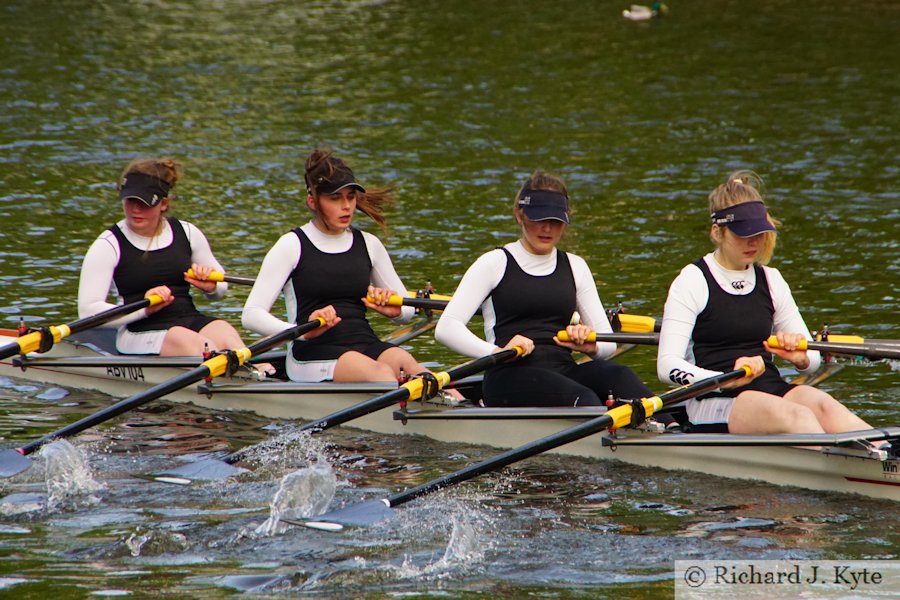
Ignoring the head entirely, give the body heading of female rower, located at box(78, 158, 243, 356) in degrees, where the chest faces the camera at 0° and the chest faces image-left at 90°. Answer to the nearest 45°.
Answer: approximately 315°

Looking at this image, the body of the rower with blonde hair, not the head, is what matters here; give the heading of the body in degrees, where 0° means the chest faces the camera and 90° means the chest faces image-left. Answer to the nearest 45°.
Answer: approximately 315°

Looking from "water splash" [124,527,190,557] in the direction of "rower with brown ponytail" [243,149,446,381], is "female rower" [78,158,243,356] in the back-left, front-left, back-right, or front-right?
front-left

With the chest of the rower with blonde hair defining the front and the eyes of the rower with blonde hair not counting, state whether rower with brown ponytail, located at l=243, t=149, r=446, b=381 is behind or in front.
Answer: behind

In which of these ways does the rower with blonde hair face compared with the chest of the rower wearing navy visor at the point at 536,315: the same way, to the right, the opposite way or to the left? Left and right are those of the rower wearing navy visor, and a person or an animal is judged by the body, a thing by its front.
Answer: the same way

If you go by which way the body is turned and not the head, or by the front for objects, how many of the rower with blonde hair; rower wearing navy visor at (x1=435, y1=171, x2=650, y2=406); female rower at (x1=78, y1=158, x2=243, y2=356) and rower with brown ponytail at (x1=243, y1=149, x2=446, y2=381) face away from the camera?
0

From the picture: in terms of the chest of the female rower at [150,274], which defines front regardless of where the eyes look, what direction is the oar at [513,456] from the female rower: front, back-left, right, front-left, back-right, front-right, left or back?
front

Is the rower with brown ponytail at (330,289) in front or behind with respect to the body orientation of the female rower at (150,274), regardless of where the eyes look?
in front

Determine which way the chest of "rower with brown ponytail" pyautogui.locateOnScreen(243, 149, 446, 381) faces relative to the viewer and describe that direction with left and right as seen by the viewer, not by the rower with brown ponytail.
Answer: facing the viewer and to the right of the viewer

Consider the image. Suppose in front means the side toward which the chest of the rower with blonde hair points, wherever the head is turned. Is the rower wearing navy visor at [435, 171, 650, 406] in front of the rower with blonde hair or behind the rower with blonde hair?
behind

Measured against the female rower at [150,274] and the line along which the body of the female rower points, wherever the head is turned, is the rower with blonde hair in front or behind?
in front
